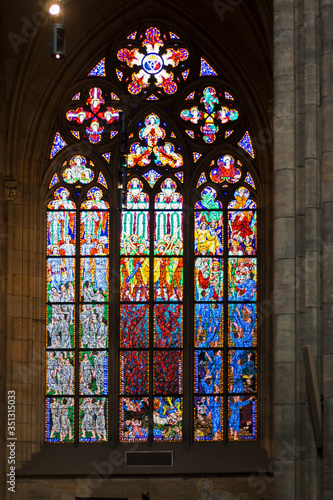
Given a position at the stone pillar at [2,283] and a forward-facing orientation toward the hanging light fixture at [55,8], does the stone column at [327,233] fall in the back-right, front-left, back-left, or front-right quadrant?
front-left

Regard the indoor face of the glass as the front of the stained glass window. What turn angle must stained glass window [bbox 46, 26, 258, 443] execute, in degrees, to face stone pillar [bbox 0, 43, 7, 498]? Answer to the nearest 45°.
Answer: approximately 90° to its right

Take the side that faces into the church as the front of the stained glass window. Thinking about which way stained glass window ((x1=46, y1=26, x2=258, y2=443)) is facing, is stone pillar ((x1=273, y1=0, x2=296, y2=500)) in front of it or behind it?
in front

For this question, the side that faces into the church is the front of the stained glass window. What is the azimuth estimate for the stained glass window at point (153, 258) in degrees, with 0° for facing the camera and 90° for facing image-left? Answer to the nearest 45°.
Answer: approximately 0°
